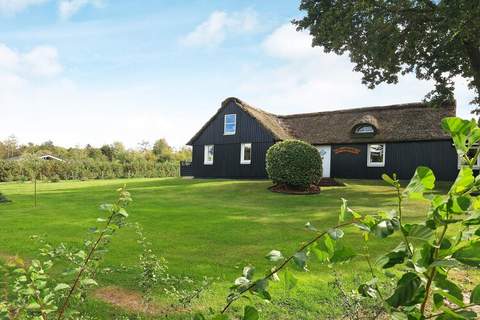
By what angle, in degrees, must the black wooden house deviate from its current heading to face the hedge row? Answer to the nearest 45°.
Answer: approximately 90° to its right

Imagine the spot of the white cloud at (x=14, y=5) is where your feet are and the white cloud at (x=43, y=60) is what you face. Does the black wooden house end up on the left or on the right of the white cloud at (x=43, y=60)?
right

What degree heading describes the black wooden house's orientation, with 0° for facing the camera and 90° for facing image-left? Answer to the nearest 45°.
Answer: approximately 0°
